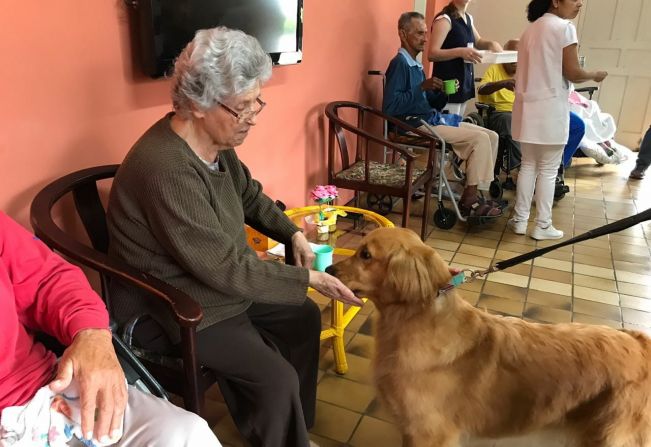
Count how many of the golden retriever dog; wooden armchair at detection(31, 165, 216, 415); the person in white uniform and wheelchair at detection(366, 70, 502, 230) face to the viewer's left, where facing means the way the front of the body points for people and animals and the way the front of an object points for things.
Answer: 1

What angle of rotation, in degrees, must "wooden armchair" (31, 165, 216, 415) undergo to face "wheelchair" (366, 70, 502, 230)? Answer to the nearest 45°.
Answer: approximately 90° to its left

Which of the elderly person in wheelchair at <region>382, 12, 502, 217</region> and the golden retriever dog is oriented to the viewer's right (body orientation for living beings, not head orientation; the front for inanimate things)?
the elderly person in wheelchair

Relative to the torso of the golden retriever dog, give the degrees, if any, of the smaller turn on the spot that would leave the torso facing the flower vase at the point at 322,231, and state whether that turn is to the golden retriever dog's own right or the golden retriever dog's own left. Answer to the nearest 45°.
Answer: approximately 45° to the golden retriever dog's own right

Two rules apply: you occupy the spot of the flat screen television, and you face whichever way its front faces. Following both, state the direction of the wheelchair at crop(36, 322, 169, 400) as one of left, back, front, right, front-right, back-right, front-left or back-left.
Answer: front-right

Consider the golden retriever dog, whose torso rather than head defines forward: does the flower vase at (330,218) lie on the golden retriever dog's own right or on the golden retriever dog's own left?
on the golden retriever dog's own right

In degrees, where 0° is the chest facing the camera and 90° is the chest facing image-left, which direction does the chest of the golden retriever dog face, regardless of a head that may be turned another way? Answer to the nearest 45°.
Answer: approximately 90°

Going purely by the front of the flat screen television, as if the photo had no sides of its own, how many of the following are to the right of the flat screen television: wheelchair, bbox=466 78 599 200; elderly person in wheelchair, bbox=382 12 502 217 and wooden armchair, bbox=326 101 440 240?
0

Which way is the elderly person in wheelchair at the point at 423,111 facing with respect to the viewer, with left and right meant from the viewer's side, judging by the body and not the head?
facing to the right of the viewer

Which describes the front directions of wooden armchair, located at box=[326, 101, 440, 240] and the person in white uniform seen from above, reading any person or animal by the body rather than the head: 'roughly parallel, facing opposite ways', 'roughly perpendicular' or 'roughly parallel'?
roughly perpendicular

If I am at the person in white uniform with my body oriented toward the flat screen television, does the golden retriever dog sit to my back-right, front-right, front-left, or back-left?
front-left

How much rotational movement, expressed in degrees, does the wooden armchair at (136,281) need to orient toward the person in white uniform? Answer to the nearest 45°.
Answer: approximately 90° to its left

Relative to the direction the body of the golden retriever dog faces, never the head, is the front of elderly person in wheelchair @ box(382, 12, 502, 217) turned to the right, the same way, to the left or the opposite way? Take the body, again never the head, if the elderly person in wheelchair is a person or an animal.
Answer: the opposite way

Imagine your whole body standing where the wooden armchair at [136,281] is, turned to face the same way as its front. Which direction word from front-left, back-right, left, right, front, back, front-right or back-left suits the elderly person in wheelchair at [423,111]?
left
